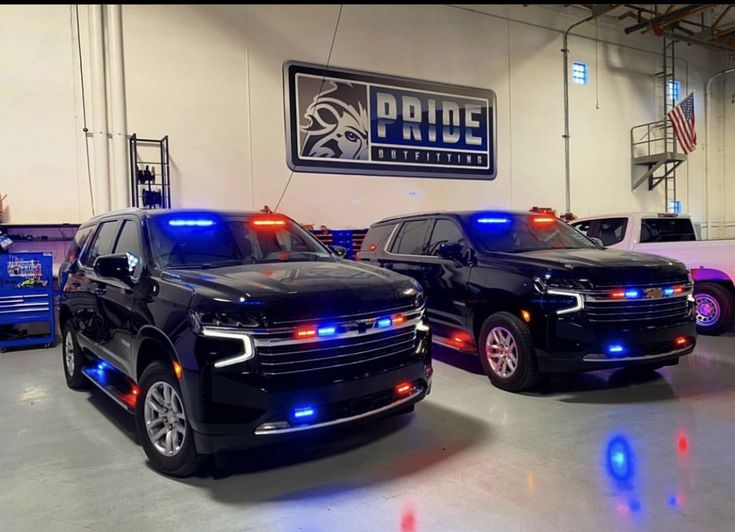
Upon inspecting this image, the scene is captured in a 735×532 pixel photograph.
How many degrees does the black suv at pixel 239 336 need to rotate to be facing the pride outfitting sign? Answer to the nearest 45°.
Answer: approximately 135° to its left

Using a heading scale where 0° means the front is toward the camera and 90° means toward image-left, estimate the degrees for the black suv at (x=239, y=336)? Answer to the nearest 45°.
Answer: approximately 315°

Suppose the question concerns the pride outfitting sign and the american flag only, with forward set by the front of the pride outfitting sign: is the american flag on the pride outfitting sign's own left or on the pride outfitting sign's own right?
on the pride outfitting sign's own left

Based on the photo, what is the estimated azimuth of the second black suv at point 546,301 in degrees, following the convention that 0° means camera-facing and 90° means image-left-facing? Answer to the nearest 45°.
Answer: approximately 315°

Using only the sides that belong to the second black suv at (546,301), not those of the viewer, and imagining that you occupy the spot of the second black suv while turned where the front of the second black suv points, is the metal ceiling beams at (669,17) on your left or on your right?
on your left

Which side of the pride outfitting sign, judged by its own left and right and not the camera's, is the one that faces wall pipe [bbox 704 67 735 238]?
left

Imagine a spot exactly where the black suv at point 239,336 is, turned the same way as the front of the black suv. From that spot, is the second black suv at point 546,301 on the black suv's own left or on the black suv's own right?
on the black suv's own left

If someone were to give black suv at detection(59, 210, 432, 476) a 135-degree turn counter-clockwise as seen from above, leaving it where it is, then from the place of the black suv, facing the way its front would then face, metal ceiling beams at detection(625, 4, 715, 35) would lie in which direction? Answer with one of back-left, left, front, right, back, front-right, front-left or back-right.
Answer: front-right

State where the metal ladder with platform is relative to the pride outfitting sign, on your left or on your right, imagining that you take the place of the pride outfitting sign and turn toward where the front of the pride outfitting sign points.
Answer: on your left
